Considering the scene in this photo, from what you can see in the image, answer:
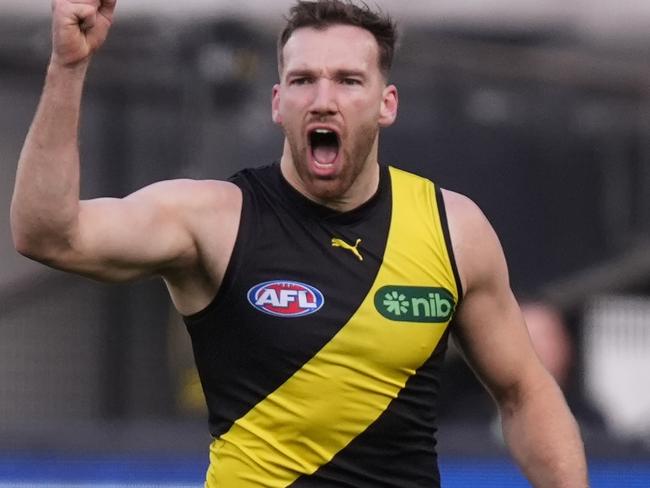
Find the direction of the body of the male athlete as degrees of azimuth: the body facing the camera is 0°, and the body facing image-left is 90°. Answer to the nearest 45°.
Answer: approximately 0°

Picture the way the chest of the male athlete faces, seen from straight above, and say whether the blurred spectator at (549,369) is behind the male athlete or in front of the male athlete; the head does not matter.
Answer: behind
